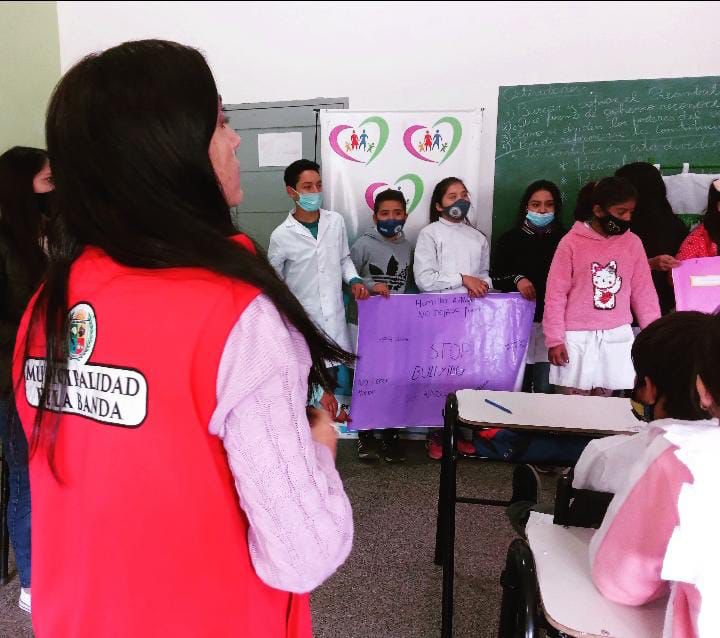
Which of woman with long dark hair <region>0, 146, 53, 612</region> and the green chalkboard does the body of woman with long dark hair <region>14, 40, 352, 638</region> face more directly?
the green chalkboard

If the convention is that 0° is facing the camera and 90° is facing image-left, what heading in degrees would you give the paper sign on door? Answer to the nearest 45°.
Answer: approximately 0°

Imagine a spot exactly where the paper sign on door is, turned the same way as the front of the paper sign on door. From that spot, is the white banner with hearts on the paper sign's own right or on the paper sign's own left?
on the paper sign's own left

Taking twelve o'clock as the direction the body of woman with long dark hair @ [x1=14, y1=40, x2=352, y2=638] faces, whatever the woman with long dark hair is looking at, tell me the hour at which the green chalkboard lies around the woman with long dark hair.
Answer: The green chalkboard is roughly at 12 o'clock from the woman with long dark hair.

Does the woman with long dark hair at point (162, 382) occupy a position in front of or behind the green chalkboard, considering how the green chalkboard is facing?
in front

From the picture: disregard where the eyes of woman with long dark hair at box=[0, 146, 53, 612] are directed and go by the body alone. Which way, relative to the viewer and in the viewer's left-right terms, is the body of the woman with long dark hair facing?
facing to the right of the viewer
